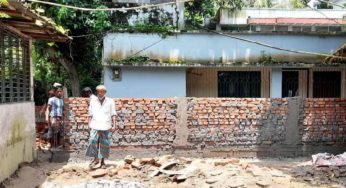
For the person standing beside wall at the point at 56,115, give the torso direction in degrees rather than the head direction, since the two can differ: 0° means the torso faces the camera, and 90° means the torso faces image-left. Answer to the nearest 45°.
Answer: approximately 315°

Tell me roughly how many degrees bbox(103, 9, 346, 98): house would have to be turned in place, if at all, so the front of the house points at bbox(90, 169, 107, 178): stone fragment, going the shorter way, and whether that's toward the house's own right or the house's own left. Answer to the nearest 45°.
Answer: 0° — it already faces it

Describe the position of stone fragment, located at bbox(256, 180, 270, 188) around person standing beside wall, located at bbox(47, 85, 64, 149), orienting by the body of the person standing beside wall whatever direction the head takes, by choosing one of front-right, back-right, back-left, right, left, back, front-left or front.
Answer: front

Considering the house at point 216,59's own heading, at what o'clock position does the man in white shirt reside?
The man in white shirt is roughly at 1 o'clock from the house.

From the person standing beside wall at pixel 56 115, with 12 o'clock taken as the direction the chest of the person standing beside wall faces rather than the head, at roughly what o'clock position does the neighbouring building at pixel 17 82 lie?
The neighbouring building is roughly at 2 o'clock from the person standing beside wall.

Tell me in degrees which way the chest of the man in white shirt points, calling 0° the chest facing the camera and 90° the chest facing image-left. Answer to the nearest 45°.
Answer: approximately 0°

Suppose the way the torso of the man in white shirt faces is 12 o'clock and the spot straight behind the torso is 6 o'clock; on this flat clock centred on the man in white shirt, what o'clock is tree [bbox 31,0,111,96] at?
The tree is roughly at 6 o'clock from the man in white shirt.

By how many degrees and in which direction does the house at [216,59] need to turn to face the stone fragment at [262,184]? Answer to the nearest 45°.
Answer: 0° — it already faces it

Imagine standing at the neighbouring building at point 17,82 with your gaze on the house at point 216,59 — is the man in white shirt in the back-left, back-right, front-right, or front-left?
front-right

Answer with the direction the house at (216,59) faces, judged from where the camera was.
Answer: facing the viewer

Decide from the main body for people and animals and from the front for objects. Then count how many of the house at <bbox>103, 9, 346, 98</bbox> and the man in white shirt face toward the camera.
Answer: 2

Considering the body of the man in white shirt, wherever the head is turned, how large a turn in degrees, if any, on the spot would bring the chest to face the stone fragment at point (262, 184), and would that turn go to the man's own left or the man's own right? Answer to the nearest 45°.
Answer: approximately 45° to the man's own left
